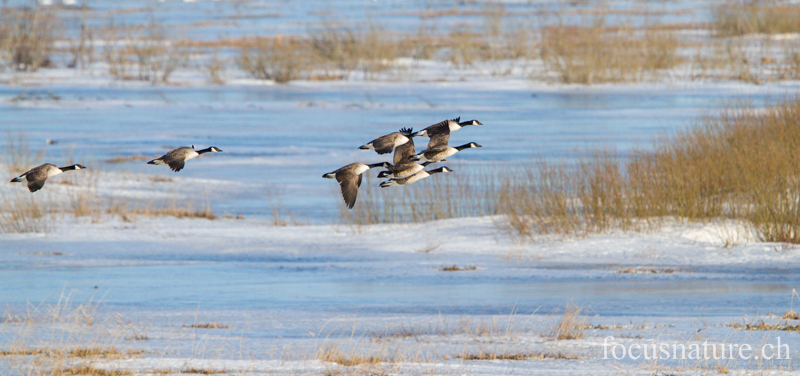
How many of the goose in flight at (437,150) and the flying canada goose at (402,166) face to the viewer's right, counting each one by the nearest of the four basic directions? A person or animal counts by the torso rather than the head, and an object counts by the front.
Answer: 2

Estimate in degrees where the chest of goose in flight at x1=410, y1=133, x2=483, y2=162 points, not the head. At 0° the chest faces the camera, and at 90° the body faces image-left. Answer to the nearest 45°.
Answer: approximately 270°

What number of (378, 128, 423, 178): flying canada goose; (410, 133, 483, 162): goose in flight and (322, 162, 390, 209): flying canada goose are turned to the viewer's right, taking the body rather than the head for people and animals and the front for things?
3

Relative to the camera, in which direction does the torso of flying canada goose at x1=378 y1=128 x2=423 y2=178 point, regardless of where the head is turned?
to the viewer's right

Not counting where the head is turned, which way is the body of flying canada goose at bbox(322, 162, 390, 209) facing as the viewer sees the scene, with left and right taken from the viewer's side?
facing to the right of the viewer

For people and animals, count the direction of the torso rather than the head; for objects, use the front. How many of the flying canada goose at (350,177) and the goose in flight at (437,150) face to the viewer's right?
2

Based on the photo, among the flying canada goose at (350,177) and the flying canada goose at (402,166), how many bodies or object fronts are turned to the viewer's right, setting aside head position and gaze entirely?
2
